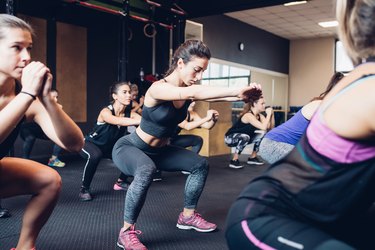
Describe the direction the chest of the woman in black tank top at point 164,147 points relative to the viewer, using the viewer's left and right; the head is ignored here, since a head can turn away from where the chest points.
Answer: facing the viewer and to the right of the viewer

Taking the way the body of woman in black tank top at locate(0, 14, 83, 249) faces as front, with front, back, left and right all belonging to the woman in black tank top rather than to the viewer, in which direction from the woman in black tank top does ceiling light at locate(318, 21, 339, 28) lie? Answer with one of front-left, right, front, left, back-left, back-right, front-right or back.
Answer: left

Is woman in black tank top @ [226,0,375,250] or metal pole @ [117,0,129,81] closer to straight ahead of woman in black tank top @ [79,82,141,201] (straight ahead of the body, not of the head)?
the woman in black tank top @ [226,0,375,250]

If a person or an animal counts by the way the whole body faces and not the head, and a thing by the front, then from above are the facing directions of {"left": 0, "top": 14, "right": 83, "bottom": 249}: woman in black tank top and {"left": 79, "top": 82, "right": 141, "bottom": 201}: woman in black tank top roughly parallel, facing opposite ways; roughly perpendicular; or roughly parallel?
roughly parallel

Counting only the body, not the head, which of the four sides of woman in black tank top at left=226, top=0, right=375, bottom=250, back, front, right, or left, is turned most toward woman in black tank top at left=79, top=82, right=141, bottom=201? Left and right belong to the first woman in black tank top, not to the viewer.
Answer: left

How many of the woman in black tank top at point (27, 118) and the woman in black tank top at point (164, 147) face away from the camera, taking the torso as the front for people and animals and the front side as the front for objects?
0

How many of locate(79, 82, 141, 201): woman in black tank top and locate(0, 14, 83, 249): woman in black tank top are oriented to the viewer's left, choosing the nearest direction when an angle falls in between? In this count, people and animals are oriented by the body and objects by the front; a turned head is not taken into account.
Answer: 0

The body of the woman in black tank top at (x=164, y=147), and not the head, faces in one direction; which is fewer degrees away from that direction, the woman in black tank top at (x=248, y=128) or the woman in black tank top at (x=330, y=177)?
the woman in black tank top at (x=330, y=177)

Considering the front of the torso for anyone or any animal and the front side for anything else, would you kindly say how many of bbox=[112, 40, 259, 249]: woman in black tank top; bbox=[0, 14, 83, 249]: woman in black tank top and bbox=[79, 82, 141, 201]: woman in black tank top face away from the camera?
0

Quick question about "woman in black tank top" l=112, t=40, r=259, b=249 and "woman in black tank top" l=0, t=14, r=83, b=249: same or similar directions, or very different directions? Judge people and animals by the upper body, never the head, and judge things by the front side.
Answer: same or similar directions

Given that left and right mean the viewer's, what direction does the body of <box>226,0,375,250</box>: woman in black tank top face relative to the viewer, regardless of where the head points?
facing away from the viewer and to the right of the viewer
